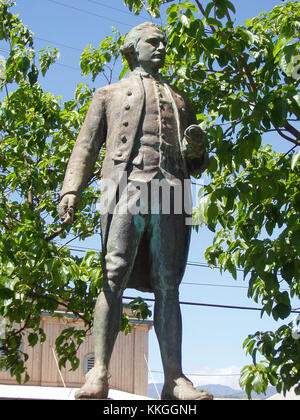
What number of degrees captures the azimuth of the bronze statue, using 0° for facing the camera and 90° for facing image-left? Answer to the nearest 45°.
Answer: approximately 315°
